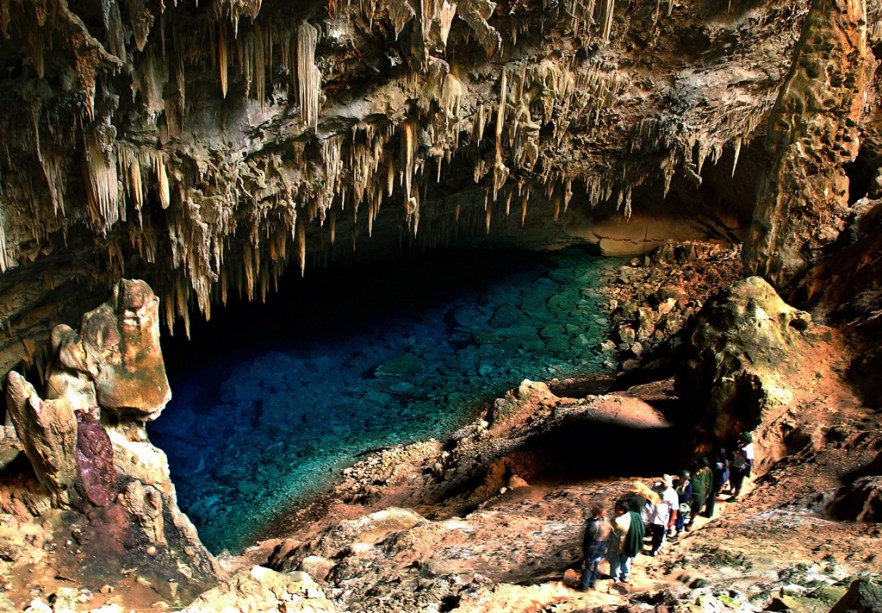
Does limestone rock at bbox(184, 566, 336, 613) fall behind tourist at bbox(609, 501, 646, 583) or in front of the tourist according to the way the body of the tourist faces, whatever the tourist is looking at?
in front

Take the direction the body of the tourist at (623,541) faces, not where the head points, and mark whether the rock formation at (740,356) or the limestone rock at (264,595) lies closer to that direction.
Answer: the limestone rock

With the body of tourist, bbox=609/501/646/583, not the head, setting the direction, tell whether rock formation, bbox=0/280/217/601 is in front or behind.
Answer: in front

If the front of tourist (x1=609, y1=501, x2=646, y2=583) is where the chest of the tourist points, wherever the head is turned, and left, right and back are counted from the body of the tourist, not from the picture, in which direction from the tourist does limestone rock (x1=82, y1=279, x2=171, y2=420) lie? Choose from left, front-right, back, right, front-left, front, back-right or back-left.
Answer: front-right

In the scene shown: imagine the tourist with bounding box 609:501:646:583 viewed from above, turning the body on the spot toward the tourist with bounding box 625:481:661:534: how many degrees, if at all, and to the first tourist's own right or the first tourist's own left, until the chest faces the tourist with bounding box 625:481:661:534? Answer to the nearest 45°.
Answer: approximately 135° to the first tourist's own right

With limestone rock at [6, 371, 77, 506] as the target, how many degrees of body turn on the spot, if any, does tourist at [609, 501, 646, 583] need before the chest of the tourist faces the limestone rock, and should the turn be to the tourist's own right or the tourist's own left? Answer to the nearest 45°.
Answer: approximately 45° to the tourist's own right

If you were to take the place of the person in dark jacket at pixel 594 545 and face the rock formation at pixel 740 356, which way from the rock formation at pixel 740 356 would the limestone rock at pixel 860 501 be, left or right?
right

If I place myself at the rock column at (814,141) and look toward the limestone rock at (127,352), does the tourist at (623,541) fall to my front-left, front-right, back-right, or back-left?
front-left

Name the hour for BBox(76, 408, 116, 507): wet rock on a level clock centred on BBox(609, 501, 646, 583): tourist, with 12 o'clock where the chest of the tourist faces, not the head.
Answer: The wet rock is roughly at 1 o'clock from the tourist.

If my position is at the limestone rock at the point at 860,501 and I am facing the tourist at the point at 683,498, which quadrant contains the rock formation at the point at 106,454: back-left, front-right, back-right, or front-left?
front-left

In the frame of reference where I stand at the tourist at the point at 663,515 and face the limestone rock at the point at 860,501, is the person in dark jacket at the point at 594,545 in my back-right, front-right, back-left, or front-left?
back-right

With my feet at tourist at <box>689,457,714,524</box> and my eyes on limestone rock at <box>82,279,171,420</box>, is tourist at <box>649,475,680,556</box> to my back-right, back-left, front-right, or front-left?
front-left

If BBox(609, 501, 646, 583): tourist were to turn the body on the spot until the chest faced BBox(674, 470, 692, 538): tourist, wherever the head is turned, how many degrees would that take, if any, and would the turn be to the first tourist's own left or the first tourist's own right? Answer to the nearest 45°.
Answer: approximately 135° to the first tourist's own right

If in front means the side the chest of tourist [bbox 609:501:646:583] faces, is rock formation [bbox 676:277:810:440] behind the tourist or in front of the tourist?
behind
